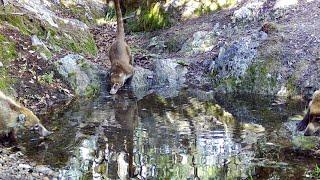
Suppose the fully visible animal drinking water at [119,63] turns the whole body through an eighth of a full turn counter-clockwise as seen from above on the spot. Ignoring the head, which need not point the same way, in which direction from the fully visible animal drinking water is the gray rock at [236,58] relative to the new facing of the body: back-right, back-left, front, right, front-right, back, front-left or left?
front-left

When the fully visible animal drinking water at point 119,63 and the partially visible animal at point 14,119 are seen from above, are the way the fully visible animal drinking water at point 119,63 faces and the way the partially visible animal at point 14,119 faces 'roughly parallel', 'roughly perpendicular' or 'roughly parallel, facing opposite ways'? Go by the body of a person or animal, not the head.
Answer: roughly perpendicular

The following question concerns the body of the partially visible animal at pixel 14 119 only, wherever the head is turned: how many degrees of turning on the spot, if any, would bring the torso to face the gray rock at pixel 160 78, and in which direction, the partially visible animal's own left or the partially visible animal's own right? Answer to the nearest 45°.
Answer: approximately 45° to the partially visible animal's own left

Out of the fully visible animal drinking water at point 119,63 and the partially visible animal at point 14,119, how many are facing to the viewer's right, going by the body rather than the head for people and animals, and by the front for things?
1

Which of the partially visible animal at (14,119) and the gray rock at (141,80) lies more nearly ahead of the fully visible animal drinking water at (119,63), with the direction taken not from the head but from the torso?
the partially visible animal

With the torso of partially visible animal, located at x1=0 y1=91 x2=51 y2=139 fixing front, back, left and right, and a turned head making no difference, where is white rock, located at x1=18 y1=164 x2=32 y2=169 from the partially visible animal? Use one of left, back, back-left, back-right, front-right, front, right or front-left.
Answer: right

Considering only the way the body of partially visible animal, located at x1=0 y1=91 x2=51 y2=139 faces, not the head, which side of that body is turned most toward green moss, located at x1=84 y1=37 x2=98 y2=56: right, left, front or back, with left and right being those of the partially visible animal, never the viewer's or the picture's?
left

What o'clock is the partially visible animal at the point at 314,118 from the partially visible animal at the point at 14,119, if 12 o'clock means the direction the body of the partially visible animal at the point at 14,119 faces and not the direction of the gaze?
the partially visible animal at the point at 314,118 is roughly at 1 o'clock from the partially visible animal at the point at 14,119.

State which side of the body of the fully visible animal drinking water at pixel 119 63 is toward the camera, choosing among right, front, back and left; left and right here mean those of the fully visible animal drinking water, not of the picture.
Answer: front

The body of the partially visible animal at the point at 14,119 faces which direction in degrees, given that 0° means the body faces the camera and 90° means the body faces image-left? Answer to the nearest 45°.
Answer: approximately 270°
